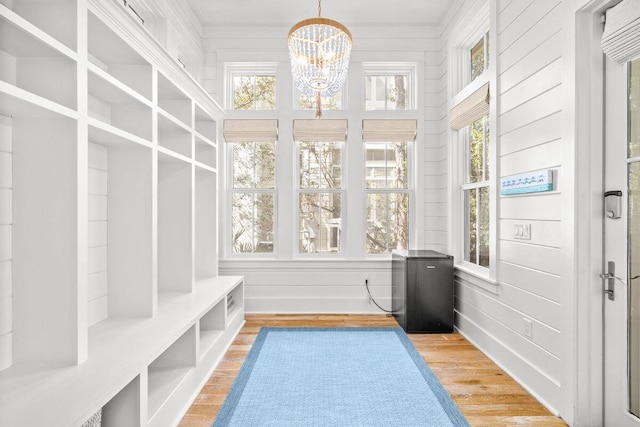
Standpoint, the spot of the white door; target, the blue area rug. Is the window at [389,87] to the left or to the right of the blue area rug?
right

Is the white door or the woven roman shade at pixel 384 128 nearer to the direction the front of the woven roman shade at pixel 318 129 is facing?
the white door

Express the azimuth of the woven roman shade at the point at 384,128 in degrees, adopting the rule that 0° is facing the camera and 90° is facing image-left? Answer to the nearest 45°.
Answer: approximately 0°

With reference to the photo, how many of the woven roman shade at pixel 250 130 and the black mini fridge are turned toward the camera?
2

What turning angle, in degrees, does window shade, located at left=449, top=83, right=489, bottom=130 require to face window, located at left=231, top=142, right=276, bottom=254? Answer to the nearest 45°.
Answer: approximately 45° to its right

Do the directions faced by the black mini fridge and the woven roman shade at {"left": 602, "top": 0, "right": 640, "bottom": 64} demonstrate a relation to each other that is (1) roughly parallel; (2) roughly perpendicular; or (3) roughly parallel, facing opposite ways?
roughly perpendicular
